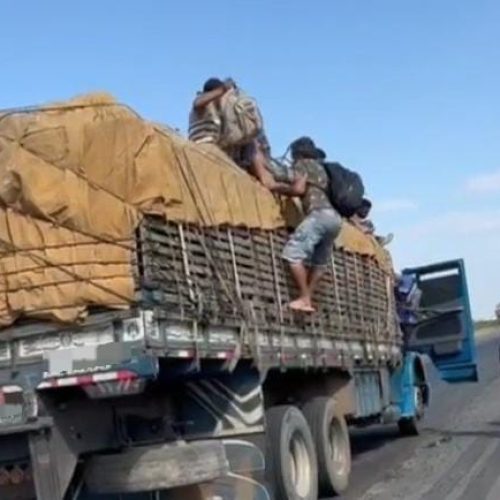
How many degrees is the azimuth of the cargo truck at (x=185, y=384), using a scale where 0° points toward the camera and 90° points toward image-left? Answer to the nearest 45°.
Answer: approximately 225°
